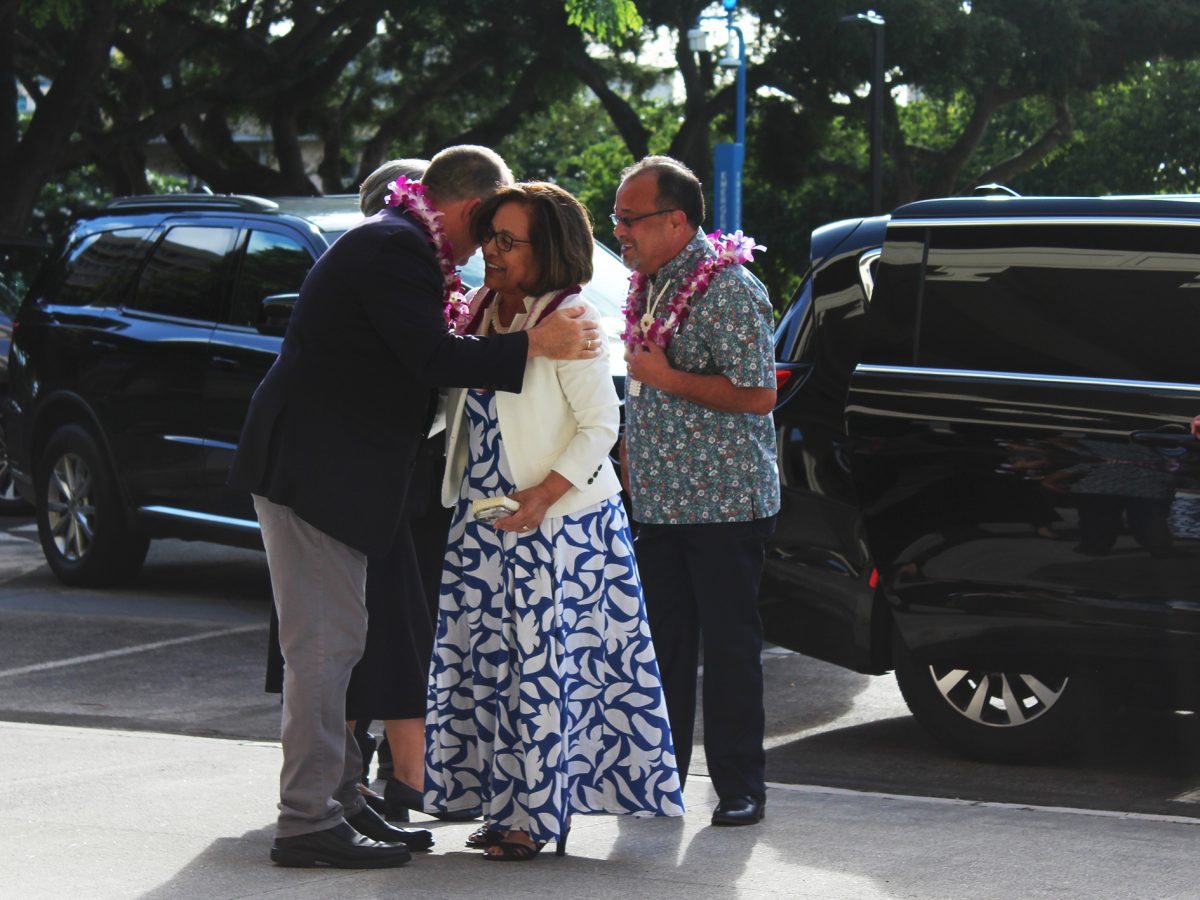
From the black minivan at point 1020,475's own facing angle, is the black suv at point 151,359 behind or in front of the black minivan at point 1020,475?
behind

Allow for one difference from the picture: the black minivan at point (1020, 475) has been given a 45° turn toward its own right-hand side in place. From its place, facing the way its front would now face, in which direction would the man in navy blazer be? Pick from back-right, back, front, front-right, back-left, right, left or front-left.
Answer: right

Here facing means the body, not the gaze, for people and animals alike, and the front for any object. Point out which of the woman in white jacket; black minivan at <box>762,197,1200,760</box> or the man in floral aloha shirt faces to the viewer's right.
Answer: the black minivan

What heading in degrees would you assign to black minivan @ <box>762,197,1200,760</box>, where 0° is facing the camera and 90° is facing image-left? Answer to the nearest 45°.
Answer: approximately 270°

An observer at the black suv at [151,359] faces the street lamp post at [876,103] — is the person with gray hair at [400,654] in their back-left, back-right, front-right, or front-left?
back-right

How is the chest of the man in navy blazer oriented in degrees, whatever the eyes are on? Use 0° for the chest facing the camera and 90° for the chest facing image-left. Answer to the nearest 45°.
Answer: approximately 270°

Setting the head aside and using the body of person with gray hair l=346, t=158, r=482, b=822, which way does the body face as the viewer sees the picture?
to the viewer's right

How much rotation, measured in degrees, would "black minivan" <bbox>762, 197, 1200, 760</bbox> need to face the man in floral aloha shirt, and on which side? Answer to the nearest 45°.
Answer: approximately 135° to its right

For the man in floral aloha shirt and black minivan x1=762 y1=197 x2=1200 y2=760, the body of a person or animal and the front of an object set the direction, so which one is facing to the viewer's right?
the black minivan

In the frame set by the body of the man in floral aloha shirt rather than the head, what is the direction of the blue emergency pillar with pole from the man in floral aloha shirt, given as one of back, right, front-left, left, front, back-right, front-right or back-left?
back-right
